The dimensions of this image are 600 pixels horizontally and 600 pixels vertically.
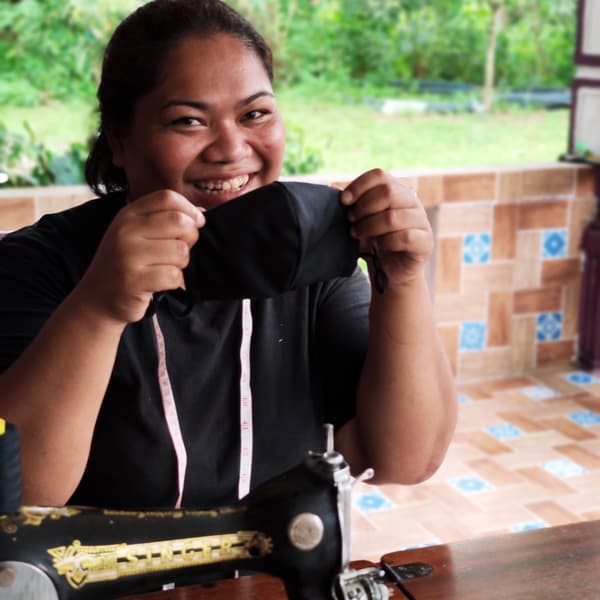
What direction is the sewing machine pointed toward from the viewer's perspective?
away from the camera

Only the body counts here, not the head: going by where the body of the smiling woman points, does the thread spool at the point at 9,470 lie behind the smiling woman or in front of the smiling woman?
in front

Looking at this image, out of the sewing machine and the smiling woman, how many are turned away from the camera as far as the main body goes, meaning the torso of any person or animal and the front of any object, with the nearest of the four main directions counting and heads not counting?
1

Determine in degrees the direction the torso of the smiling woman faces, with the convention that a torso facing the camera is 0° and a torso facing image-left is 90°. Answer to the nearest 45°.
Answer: approximately 0°

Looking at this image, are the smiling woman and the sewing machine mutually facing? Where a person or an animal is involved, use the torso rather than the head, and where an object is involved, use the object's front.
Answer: yes

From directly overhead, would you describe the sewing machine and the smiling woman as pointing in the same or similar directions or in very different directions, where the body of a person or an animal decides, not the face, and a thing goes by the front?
very different directions
